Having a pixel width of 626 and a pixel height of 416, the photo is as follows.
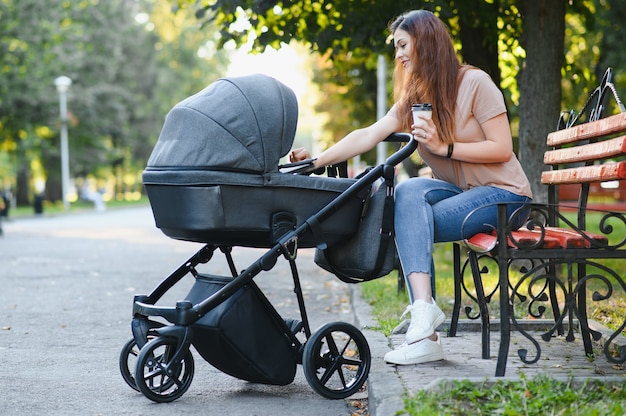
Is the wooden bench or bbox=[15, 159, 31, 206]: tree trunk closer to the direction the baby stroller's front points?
the tree trunk

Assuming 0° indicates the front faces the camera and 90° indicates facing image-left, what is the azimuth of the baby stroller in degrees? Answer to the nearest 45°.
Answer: approximately 90°

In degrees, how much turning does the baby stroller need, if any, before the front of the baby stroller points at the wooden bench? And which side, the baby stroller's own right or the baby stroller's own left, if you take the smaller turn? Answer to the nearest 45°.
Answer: approximately 180°
